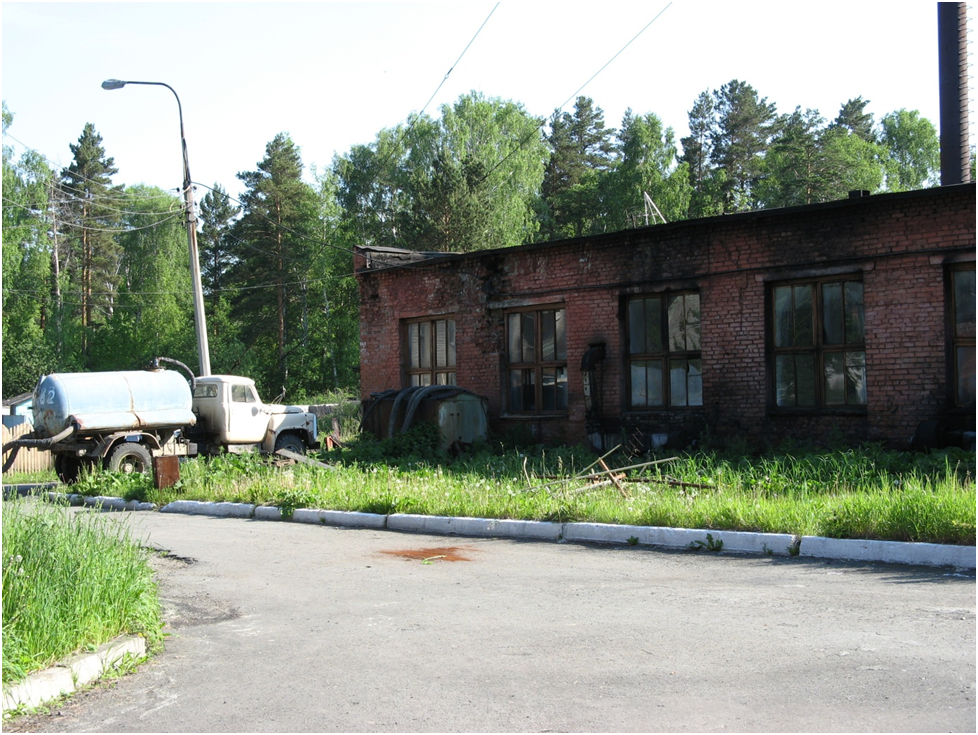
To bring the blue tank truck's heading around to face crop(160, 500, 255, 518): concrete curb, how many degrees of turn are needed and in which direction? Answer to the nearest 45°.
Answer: approximately 135° to its right

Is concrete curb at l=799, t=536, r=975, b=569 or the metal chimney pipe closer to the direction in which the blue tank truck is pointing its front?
the metal chimney pipe

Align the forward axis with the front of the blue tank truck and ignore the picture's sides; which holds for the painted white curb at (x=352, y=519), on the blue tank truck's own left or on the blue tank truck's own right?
on the blue tank truck's own right

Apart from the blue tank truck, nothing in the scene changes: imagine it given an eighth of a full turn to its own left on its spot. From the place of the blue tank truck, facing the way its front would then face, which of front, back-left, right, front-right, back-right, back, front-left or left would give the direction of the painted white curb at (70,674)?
back

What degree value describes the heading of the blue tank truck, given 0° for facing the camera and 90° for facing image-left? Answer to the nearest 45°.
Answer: approximately 225°
